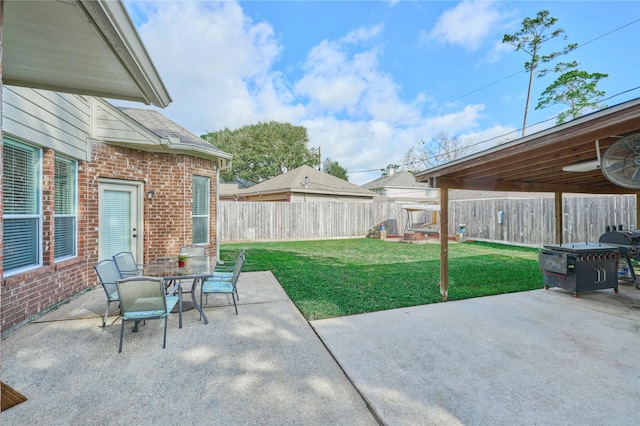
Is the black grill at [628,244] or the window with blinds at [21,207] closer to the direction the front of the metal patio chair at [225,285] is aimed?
the window with blinds

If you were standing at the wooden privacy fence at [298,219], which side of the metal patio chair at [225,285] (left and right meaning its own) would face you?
right

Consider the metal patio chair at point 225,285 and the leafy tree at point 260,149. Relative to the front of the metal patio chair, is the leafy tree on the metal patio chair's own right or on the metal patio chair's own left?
on the metal patio chair's own right

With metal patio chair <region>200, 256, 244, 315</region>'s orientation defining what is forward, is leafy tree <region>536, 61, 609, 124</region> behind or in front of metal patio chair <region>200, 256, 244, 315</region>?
behind

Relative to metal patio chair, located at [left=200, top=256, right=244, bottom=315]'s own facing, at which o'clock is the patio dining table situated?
The patio dining table is roughly at 12 o'clock from the metal patio chair.

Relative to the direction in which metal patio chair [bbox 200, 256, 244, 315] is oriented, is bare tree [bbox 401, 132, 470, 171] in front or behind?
behind

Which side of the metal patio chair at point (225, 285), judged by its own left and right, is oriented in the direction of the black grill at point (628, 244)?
back

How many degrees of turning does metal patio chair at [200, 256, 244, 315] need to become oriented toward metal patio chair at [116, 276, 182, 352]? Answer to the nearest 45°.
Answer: approximately 45° to its left

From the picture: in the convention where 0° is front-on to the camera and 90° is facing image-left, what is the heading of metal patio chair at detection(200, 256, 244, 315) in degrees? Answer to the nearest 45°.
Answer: approximately 90°

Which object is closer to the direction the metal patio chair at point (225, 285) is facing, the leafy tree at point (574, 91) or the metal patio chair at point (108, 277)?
the metal patio chair

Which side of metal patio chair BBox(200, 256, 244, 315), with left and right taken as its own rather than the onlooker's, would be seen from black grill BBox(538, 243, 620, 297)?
back

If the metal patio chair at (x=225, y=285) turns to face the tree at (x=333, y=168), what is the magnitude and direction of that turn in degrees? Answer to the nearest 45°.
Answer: approximately 135° to its right

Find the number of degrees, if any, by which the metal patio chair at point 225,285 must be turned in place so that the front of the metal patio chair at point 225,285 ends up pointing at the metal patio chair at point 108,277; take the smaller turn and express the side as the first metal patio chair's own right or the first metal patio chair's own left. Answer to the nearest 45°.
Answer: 0° — it already faces it

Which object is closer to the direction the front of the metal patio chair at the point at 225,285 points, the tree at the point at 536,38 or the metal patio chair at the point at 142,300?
the metal patio chair

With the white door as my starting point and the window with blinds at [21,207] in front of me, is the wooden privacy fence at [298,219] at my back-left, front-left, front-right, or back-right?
back-left

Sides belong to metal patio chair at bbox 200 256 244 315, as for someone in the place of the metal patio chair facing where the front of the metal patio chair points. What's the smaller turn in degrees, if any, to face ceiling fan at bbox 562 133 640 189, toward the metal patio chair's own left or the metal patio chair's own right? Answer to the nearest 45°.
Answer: approximately 135° to the metal patio chair's own left
